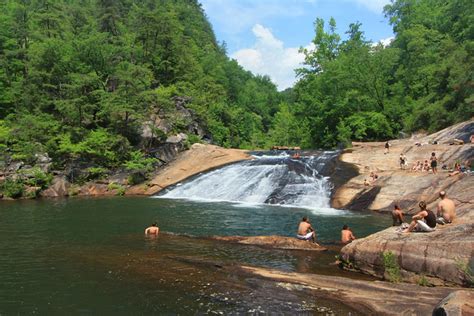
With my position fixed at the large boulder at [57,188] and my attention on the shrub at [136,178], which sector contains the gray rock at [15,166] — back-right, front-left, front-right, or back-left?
back-left

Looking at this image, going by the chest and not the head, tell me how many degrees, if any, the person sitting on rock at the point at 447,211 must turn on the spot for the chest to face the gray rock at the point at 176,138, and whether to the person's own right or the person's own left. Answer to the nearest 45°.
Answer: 0° — they already face it

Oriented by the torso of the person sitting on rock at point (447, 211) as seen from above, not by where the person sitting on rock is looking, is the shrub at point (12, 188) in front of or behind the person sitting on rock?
in front

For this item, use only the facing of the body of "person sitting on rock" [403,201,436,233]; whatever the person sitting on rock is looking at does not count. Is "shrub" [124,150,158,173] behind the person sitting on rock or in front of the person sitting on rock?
in front

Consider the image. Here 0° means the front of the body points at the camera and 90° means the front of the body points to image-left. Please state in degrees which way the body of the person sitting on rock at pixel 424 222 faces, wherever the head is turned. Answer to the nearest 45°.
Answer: approximately 90°

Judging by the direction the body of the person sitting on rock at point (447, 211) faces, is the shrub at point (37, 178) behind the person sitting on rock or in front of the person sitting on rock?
in front

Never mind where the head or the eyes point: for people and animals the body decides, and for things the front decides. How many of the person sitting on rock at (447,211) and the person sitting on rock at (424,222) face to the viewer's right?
0

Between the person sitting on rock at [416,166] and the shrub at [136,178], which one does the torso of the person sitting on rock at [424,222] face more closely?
the shrub

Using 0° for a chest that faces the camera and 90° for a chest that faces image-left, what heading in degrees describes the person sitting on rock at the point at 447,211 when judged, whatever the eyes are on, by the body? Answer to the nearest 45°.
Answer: approximately 135°

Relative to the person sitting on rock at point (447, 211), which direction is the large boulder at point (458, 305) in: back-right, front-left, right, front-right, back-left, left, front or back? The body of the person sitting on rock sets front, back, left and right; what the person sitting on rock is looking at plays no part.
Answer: back-left

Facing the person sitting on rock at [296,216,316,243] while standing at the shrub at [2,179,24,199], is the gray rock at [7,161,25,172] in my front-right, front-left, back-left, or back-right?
back-left

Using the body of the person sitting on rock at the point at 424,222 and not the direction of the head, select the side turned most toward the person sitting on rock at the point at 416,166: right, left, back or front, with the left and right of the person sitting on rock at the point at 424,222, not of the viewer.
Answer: right

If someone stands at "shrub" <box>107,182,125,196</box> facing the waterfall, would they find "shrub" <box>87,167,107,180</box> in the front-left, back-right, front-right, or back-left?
back-left
